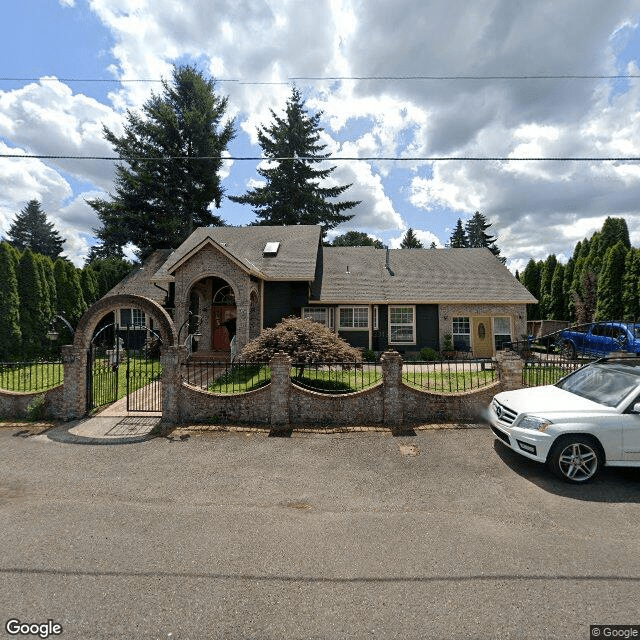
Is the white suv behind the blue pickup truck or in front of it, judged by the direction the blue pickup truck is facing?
in front

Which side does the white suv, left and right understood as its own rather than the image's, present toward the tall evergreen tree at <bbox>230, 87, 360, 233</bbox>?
right

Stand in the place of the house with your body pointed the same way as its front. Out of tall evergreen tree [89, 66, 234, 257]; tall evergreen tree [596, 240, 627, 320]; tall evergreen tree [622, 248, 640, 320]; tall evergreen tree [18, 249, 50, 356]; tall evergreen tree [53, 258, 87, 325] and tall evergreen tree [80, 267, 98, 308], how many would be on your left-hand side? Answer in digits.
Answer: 2

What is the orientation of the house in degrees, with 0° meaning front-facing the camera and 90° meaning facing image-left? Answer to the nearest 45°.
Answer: approximately 0°

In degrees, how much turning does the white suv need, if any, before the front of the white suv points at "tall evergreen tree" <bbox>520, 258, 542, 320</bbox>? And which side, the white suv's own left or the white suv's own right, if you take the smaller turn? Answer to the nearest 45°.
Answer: approximately 135° to the white suv's own right

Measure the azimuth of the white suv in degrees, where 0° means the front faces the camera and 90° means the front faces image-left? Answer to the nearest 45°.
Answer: approximately 45°

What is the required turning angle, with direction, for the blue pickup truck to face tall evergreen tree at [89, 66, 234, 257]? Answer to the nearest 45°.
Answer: approximately 45° to its right

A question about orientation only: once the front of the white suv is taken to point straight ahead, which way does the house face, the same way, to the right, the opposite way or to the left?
to the left

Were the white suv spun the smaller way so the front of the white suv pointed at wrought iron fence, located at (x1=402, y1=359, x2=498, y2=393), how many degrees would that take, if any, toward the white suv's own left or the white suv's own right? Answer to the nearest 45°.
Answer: approximately 90° to the white suv's own right

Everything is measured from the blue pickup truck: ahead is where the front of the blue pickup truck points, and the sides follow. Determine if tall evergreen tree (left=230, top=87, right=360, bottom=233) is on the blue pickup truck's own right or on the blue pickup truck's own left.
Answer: on the blue pickup truck's own right

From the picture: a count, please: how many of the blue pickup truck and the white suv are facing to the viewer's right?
0

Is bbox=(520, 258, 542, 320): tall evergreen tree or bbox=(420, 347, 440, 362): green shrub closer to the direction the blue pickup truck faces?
the green shrub
